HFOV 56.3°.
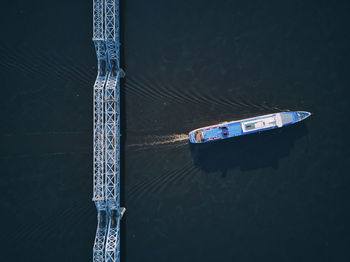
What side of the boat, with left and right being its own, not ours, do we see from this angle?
right

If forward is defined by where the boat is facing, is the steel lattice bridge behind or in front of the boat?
behind
